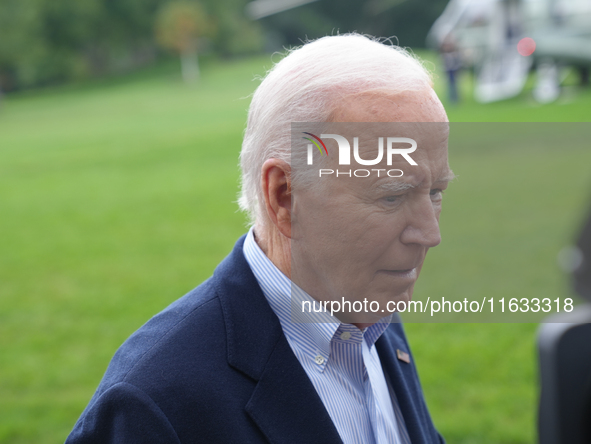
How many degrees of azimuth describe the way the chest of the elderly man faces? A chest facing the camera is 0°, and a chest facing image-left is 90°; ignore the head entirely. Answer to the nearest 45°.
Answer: approximately 315°

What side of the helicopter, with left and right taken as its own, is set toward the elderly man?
left

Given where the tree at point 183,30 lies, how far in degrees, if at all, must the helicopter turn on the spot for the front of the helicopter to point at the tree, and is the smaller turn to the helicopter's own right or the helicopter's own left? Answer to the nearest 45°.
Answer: approximately 45° to the helicopter's own right

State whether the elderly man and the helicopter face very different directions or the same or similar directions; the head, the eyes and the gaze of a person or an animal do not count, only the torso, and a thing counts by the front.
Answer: very different directions

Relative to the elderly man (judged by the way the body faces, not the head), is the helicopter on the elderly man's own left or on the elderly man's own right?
on the elderly man's own left

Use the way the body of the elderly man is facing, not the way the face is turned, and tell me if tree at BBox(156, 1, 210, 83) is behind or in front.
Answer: behind

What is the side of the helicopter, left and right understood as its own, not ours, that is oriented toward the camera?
left
